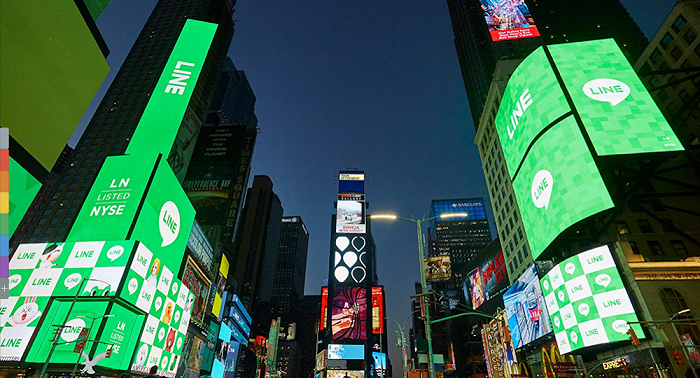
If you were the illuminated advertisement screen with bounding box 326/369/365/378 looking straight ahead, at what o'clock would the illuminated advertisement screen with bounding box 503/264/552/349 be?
the illuminated advertisement screen with bounding box 503/264/552/349 is roughly at 10 o'clock from the illuminated advertisement screen with bounding box 326/369/365/378.

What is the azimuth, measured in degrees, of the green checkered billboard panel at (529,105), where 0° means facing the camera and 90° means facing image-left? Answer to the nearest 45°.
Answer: approximately 45°

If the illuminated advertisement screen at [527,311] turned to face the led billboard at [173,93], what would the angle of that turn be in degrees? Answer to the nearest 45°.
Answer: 0° — it already faces it

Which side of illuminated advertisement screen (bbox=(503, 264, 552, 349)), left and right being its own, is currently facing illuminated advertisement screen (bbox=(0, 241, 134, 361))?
front

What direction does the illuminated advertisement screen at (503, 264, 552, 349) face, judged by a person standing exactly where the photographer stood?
facing the viewer and to the left of the viewer

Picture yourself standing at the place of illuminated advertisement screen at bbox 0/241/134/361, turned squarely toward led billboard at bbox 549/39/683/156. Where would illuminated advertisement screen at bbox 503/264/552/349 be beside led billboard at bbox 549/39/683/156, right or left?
left

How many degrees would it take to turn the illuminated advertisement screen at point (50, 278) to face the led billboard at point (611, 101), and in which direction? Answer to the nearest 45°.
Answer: approximately 45° to its left

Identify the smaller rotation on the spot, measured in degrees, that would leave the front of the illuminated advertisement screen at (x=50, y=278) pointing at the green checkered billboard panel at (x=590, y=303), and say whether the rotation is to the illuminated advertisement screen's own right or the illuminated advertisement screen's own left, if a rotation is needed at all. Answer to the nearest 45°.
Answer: approximately 45° to the illuminated advertisement screen's own left

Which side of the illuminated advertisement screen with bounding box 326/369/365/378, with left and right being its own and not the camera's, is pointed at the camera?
front

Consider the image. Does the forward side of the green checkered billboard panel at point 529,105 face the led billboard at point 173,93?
yes

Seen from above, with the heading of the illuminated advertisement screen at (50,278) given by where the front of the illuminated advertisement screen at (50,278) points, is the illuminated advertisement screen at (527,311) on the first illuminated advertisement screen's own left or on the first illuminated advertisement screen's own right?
on the first illuminated advertisement screen's own left

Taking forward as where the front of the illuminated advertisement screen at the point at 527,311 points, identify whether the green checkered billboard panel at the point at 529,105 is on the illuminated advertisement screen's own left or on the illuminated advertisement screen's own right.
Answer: on the illuminated advertisement screen's own left
